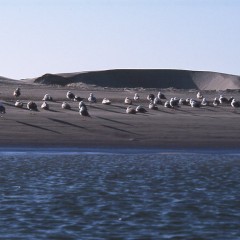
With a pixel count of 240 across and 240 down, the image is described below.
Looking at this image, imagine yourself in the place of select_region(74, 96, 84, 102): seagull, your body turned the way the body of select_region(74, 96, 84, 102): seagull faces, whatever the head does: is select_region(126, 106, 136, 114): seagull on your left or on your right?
on your left

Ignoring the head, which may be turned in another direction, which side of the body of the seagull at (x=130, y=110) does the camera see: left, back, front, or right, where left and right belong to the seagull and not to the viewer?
left

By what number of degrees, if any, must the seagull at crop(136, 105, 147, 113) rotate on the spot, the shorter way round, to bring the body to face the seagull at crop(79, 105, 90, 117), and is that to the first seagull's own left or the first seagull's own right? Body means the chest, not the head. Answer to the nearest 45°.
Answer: approximately 45° to the first seagull's own left

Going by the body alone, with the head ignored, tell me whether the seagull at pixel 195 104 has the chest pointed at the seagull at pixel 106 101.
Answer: yes

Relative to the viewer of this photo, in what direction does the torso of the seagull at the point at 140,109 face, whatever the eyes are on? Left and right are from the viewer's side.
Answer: facing to the left of the viewer

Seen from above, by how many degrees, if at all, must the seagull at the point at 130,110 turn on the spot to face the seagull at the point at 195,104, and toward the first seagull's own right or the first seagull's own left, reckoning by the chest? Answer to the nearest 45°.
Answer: approximately 135° to the first seagull's own right

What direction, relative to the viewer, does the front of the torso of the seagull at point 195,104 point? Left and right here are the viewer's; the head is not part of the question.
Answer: facing to the left of the viewer

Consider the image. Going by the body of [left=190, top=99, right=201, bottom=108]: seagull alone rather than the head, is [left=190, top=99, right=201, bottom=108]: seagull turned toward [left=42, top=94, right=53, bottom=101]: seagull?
yes
